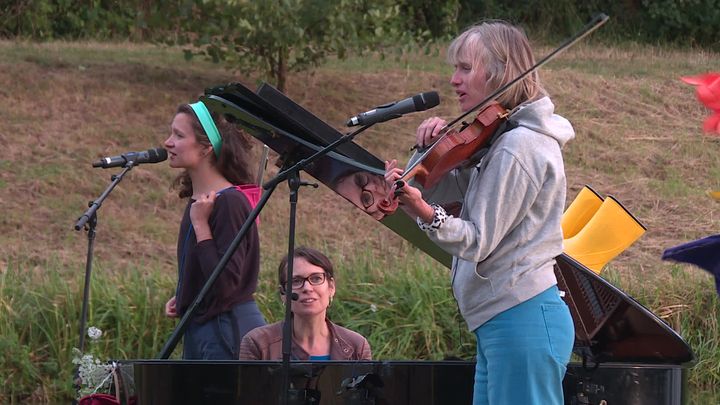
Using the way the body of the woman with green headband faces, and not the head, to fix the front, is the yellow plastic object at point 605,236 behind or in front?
behind

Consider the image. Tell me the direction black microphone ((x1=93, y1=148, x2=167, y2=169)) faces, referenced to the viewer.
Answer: facing to the right of the viewer

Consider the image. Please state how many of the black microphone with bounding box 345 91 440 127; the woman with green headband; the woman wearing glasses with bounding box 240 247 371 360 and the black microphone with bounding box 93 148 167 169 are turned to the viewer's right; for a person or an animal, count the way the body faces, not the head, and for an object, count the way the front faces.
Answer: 2

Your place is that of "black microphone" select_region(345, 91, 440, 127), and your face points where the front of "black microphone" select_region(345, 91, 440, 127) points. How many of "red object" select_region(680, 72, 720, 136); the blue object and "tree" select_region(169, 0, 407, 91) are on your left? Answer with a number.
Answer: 1

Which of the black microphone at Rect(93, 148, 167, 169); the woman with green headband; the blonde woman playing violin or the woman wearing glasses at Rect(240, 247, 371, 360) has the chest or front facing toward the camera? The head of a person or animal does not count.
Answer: the woman wearing glasses

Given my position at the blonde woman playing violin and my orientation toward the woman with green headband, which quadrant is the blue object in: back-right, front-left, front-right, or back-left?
back-right

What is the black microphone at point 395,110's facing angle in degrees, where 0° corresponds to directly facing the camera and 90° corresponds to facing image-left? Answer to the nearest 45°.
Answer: approximately 270°

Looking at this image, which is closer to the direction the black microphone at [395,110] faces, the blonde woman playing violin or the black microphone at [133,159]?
the blonde woman playing violin

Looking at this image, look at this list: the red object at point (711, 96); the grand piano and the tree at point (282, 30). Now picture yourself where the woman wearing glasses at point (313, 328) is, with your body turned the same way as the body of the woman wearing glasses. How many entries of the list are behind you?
1

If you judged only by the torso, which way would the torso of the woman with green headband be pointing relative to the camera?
to the viewer's left

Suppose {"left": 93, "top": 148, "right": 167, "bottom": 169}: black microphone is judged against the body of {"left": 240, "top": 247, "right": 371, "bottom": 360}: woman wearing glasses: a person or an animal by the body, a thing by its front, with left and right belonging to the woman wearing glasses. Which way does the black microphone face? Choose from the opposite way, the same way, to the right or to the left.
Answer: to the left

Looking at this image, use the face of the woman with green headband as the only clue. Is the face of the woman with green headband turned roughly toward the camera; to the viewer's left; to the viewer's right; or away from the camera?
to the viewer's left

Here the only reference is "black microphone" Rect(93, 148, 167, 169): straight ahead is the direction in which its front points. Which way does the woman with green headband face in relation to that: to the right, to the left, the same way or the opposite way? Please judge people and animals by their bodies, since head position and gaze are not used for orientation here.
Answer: the opposite way

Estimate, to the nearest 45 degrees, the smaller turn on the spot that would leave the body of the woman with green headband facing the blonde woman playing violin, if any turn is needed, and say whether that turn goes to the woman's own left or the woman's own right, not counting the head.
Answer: approximately 135° to the woman's own left
